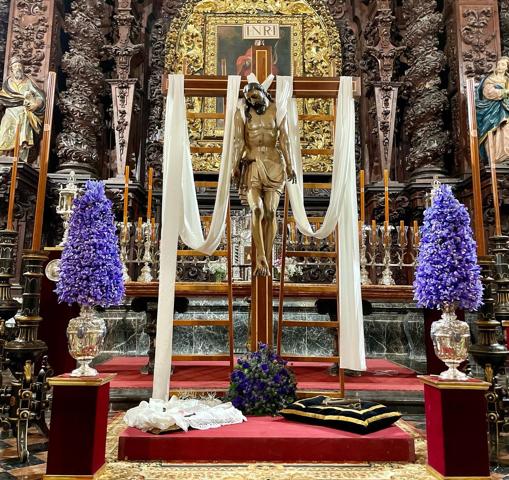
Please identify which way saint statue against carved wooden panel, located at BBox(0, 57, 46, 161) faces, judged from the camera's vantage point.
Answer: facing the viewer

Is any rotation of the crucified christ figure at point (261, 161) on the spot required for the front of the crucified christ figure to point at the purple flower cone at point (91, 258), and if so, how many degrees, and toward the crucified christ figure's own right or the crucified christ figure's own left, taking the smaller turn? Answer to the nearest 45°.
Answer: approximately 45° to the crucified christ figure's own right

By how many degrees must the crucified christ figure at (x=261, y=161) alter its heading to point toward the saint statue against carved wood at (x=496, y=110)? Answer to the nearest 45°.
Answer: approximately 135° to its left

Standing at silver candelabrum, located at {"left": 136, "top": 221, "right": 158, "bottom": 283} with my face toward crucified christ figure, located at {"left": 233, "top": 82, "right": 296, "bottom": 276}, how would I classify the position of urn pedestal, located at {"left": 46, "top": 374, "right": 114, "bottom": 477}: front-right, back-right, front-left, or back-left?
front-right

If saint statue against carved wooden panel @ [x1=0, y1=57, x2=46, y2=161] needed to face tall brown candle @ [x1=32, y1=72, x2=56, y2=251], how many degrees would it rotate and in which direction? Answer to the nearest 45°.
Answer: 0° — it already faces it

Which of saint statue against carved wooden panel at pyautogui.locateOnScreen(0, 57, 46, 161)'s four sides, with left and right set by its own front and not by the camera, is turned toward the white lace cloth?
front

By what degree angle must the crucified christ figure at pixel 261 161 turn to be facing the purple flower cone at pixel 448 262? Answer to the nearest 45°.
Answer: approximately 45° to its left

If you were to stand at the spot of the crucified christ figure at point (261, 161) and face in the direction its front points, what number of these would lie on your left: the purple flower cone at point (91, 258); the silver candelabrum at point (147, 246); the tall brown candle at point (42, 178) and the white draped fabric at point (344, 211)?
1

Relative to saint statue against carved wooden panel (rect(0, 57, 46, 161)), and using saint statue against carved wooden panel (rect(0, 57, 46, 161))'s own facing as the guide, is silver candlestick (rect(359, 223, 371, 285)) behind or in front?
in front

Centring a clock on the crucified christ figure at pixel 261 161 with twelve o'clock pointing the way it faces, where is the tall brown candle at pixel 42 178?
The tall brown candle is roughly at 2 o'clock from the crucified christ figure.

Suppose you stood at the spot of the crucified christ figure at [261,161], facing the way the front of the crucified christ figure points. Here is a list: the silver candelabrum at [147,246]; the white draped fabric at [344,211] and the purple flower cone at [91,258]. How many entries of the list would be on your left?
1

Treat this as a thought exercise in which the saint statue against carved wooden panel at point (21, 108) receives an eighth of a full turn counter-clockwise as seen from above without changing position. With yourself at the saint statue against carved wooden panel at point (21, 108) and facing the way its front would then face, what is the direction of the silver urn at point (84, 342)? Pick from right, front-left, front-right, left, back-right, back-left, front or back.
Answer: front-right

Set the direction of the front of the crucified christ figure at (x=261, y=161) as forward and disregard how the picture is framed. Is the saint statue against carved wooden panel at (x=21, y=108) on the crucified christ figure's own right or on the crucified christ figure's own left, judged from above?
on the crucified christ figure's own right

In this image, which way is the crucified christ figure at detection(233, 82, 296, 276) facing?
toward the camera

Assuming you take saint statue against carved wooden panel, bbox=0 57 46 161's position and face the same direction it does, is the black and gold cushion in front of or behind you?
in front

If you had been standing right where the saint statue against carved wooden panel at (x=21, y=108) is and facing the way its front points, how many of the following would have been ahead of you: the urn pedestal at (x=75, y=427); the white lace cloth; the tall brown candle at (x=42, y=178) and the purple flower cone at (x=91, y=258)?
4

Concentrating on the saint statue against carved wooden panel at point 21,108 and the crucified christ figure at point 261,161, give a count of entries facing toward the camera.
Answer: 2
